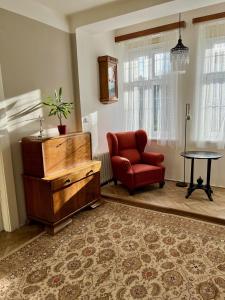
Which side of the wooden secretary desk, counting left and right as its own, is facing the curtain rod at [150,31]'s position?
left

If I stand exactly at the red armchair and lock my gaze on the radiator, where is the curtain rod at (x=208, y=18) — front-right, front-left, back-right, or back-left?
back-right

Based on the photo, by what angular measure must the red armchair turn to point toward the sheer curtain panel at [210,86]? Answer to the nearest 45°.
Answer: approximately 45° to its left

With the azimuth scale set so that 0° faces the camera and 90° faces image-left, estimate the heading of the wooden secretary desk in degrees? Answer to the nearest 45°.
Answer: approximately 315°

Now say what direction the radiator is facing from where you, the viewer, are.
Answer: facing the viewer and to the right of the viewer

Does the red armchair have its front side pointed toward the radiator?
no

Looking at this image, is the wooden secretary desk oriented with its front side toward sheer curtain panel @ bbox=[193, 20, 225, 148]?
no

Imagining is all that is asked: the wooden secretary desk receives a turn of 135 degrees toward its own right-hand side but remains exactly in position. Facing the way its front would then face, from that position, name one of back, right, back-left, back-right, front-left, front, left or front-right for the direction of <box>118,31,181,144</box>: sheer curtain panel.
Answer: back-right

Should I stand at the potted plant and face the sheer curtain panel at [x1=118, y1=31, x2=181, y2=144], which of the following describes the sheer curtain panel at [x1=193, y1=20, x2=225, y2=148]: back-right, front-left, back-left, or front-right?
front-right

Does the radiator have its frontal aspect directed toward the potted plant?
no

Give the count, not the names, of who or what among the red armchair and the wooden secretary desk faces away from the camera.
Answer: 0

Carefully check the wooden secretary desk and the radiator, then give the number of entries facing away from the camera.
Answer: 0
